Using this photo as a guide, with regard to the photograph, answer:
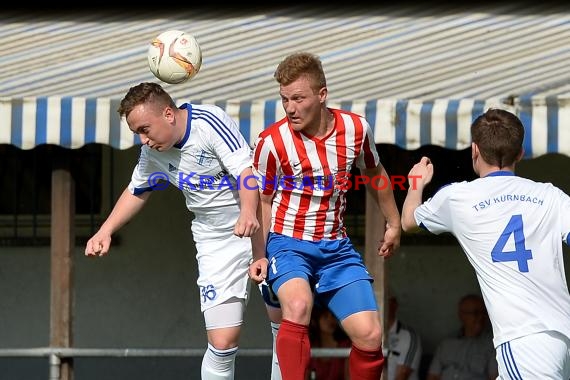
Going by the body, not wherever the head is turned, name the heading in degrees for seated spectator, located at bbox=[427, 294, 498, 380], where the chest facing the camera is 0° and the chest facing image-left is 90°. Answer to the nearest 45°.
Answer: approximately 0°

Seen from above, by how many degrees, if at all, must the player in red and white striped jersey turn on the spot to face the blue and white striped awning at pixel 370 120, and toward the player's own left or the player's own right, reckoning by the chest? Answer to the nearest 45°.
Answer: approximately 180°

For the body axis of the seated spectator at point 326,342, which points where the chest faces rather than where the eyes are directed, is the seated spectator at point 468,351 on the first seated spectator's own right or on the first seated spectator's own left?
on the first seated spectator's own left

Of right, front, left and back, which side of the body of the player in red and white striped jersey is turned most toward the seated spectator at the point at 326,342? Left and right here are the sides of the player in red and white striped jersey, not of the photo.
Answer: back

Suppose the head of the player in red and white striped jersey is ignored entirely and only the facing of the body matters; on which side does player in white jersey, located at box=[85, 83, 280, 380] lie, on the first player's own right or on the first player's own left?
on the first player's own right

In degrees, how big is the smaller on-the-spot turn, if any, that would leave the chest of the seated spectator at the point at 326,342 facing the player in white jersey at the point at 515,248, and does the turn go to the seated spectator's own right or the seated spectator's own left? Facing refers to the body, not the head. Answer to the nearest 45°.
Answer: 0° — they already face them
